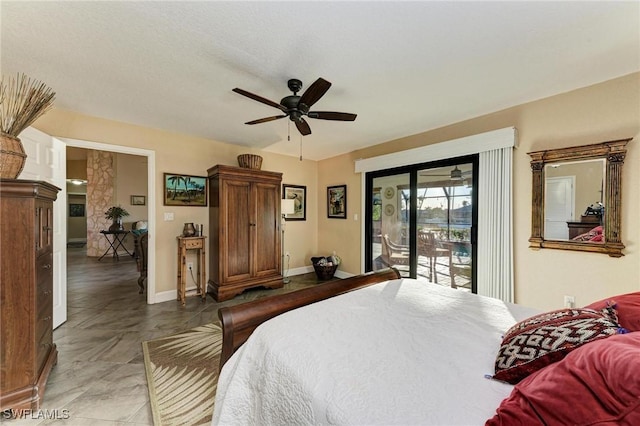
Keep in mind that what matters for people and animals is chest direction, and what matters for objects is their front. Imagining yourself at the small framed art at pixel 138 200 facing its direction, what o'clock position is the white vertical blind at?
The white vertical blind is roughly at 11 o'clock from the small framed art.

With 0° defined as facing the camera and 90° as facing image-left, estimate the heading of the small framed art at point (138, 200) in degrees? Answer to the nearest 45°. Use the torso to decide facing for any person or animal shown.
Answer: approximately 0°

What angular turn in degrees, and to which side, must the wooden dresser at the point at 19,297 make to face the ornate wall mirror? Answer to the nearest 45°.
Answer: approximately 45° to its right

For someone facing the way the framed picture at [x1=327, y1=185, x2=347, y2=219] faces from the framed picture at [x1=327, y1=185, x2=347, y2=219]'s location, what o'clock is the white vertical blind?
The white vertical blind is roughly at 9 o'clock from the framed picture.

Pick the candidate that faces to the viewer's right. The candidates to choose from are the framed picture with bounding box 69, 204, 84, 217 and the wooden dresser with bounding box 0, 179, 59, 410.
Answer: the wooden dresser

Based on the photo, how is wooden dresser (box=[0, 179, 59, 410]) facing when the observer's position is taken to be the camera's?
facing to the right of the viewer
